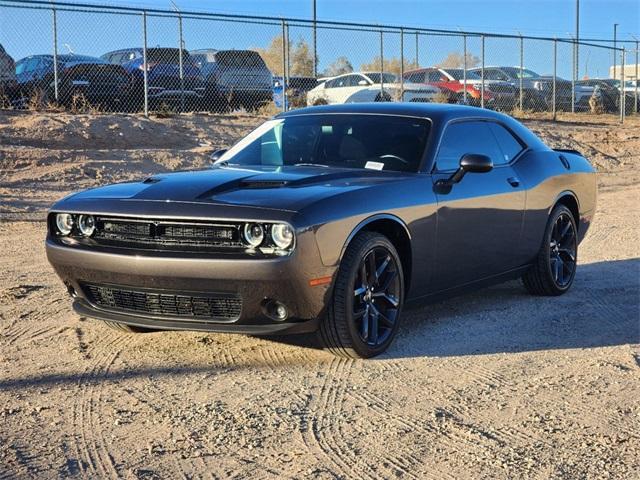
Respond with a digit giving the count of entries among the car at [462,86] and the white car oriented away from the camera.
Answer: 0

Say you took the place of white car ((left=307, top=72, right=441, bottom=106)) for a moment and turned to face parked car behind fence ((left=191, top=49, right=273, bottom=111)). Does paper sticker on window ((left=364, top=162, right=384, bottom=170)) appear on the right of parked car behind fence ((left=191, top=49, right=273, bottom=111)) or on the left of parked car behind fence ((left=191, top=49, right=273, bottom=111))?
left

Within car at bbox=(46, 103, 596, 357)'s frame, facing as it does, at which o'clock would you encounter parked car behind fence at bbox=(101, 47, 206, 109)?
The parked car behind fence is roughly at 4 o'clock from the car.

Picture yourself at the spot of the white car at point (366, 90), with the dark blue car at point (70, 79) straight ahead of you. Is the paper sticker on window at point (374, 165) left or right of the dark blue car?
left

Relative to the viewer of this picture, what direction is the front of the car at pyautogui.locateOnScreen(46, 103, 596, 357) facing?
facing the viewer and to the left of the viewer

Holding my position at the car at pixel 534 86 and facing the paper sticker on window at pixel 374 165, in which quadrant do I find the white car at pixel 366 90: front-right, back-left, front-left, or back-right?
front-right
